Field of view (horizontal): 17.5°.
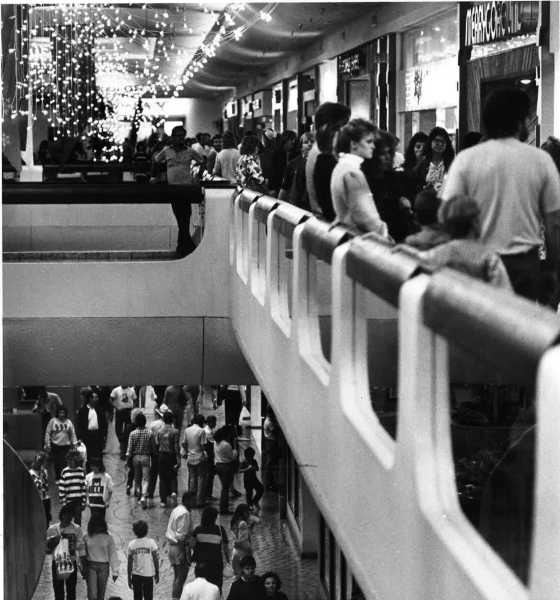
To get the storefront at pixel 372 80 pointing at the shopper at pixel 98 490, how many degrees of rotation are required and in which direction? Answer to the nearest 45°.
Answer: approximately 45° to its left

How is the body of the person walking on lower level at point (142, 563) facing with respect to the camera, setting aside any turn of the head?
away from the camera

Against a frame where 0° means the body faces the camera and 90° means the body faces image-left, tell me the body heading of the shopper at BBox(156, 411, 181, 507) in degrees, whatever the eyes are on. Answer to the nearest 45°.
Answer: approximately 180°

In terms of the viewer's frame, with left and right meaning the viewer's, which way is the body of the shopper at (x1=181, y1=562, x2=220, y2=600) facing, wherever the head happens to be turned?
facing away from the viewer
